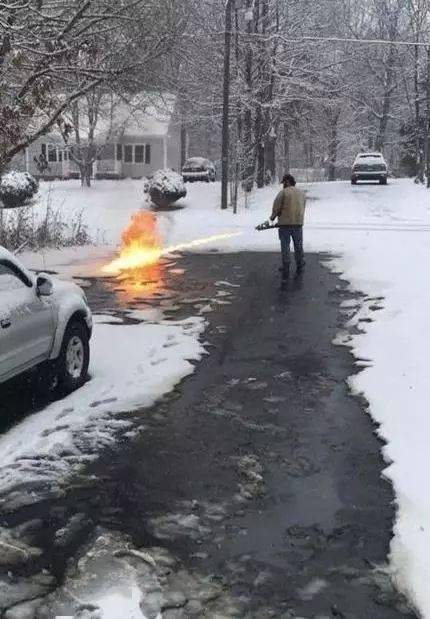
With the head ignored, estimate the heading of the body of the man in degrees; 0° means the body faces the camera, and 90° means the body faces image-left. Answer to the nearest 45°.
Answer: approximately 135°

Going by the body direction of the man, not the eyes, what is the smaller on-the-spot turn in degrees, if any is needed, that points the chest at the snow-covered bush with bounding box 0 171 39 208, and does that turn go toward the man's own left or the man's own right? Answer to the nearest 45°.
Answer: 0° — they already face it

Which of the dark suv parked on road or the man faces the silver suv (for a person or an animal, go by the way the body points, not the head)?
the dark suv parked on road

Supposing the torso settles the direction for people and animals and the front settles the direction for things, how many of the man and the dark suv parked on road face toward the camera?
1

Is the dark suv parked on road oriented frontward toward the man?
yes
